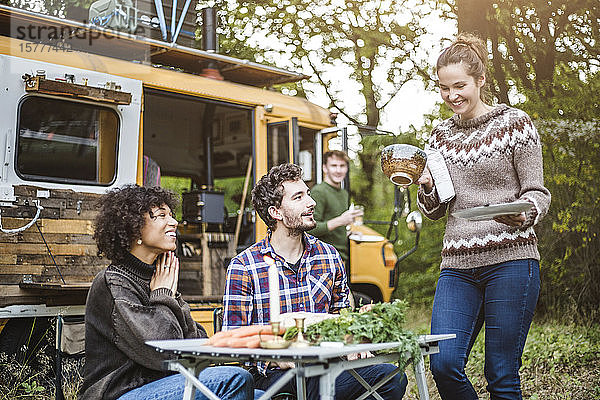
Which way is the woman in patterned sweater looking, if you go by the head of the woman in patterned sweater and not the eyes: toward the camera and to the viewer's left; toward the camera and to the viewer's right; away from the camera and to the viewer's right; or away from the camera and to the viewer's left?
toward the camera and to the viewer's left

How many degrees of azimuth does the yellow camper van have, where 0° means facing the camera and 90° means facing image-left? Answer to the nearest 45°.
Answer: approximately 225°

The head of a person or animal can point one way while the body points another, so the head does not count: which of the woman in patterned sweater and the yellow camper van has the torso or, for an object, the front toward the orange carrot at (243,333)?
the woman in patterned sweater

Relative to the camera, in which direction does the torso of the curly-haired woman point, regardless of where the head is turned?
to the viewer's right

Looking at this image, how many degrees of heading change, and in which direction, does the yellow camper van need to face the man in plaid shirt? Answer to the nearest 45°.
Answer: approximately 90° to its right

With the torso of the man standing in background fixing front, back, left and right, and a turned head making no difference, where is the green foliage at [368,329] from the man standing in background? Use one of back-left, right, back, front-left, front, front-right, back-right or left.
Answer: front-right

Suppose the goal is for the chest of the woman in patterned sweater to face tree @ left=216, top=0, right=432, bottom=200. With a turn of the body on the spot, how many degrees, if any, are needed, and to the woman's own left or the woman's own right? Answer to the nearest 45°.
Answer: approximately 135° to the woman's own right

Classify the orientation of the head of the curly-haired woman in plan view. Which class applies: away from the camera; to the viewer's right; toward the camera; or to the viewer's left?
to the viewer's right

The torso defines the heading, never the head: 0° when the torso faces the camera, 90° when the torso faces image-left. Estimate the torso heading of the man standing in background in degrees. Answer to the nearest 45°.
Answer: approximately 315°

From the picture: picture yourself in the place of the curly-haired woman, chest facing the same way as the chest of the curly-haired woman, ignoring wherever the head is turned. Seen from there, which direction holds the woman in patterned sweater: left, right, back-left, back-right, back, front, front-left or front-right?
front

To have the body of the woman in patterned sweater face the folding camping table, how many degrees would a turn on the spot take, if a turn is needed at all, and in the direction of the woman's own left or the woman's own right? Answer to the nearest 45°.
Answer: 0° — they already face it

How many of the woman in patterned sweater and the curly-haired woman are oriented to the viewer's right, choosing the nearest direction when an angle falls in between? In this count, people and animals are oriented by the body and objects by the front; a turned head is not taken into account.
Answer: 1

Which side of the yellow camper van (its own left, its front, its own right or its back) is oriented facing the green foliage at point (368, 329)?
right
